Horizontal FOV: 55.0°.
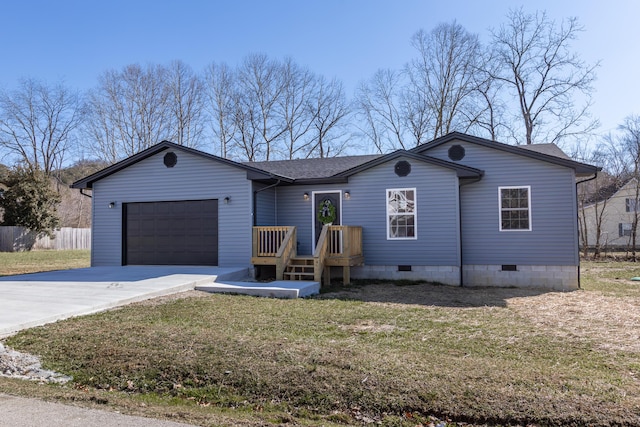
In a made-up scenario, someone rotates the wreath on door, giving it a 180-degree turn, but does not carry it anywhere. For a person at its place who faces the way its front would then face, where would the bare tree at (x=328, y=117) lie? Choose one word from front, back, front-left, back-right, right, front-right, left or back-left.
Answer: front

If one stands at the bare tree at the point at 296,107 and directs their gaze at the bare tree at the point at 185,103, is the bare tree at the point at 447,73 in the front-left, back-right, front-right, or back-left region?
back-left

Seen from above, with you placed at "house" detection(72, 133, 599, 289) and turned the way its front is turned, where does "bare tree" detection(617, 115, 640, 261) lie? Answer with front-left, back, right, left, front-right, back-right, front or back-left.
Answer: back-left

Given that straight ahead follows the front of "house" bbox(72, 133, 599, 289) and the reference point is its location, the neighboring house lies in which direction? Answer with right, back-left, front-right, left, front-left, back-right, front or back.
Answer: back-left

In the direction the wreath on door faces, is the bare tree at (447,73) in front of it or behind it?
behind

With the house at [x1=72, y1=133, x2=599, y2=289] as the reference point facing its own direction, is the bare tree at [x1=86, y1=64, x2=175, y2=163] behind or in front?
behind

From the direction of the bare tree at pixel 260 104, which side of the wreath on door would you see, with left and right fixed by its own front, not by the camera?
back

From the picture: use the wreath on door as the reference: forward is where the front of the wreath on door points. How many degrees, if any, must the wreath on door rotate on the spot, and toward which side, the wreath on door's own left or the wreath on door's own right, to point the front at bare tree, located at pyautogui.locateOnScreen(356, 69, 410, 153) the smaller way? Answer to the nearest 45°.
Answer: approximately 180°

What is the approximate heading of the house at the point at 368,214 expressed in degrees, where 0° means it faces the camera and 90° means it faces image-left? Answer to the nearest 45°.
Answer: approximately 0°

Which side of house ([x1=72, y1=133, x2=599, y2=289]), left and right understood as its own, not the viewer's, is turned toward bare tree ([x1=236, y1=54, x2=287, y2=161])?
back

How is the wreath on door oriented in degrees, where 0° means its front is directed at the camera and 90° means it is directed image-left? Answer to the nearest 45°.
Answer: approximately 0°

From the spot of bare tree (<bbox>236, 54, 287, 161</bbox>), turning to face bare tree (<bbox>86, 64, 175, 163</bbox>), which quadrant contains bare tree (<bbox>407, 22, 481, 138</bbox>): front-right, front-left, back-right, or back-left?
back-left
